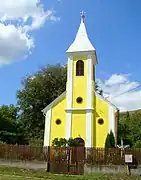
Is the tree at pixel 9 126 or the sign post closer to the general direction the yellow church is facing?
the sign post

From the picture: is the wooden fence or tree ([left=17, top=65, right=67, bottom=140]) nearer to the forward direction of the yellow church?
the wooden fence

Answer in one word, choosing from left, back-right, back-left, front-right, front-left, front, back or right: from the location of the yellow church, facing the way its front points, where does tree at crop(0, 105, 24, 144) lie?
back-right

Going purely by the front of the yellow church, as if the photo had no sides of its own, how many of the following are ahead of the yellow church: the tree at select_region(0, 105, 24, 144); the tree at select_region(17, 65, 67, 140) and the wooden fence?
1

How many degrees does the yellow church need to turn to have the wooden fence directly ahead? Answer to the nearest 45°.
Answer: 0° — it already faces it

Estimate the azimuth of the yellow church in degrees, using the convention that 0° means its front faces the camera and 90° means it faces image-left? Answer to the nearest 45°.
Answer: approximately 0°
